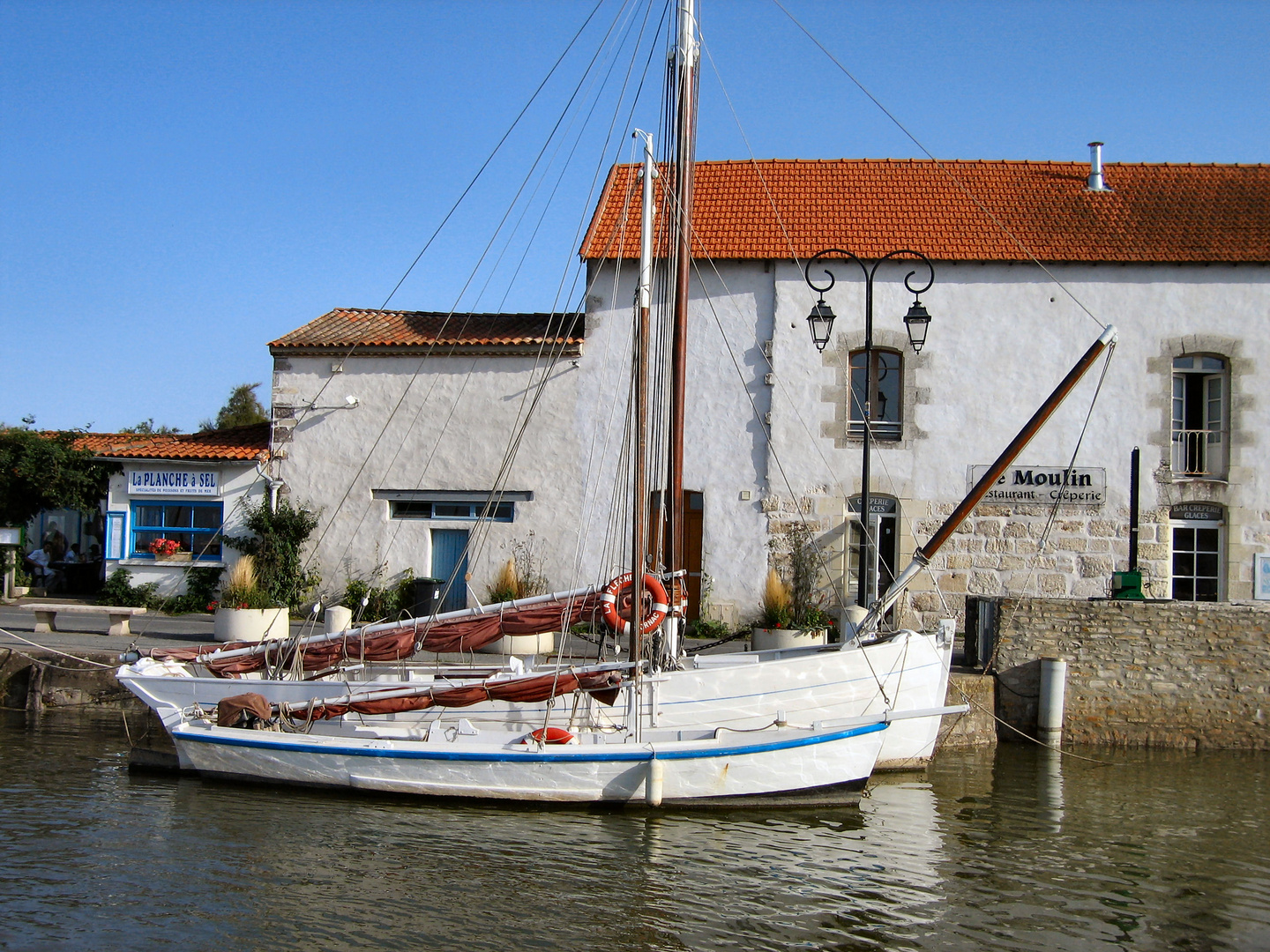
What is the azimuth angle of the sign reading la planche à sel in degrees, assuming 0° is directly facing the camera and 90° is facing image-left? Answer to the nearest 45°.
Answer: approximately 0°

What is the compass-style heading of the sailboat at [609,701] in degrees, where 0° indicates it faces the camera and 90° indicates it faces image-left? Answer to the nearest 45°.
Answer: approximately 270°

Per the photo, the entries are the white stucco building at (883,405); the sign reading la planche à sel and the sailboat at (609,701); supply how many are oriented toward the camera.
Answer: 2

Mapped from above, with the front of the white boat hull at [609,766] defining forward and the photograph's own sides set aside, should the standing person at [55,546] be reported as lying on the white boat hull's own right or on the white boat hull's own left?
on the white boat hull's own left

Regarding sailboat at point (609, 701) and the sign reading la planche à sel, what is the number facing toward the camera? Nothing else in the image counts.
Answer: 1

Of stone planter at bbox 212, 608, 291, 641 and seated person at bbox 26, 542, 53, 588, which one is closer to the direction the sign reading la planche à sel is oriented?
the stone planter

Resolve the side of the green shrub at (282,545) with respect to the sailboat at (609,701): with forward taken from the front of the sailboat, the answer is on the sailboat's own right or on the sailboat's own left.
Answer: on the sailboat's own left

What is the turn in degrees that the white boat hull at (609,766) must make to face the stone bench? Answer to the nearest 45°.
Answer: approximately 135° to its left

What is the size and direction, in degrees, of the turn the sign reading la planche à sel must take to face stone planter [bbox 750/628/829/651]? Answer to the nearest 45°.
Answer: approximately 45° to its left

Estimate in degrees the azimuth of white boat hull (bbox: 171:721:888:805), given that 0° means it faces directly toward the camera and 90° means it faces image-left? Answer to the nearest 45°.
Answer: approximately 270°
